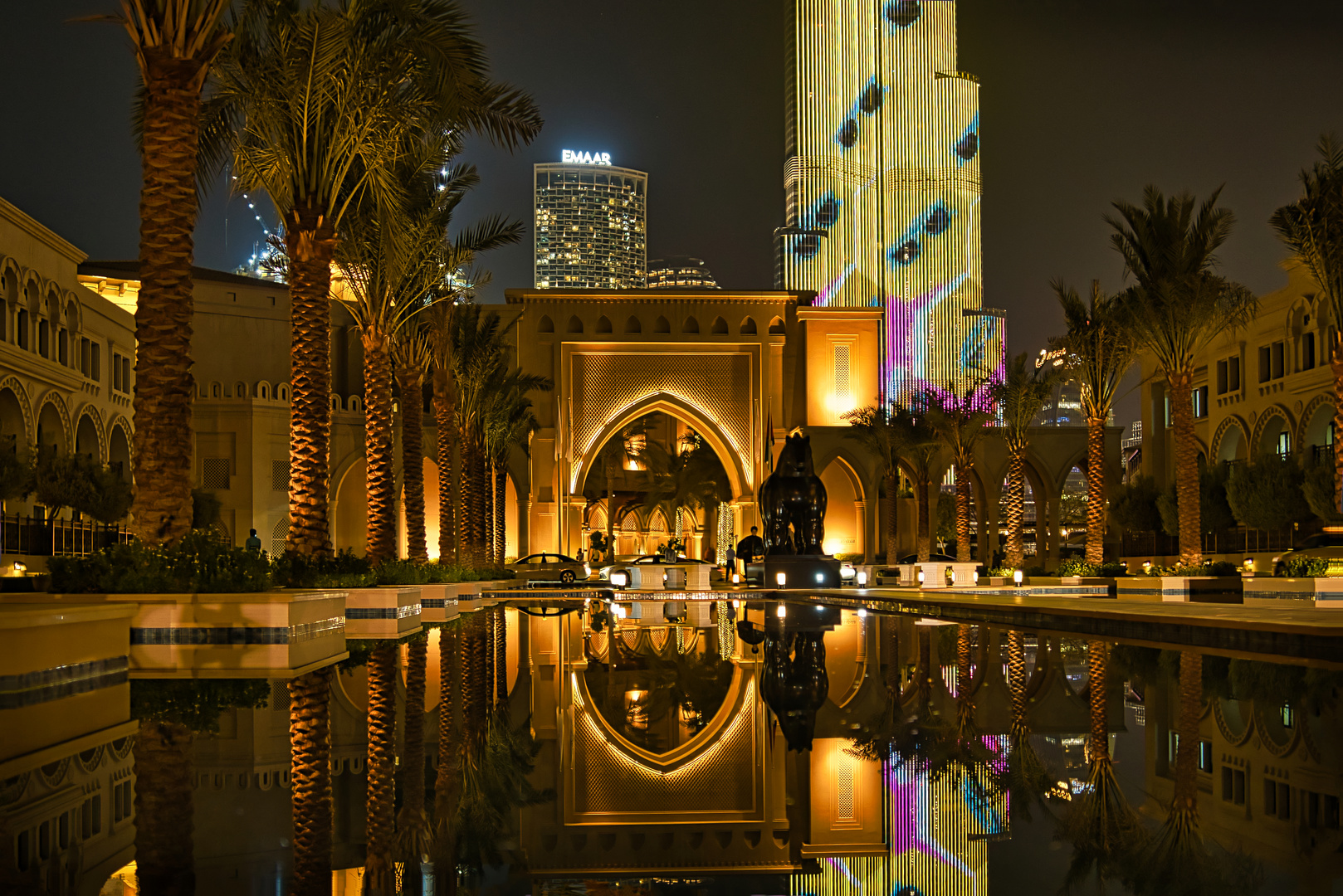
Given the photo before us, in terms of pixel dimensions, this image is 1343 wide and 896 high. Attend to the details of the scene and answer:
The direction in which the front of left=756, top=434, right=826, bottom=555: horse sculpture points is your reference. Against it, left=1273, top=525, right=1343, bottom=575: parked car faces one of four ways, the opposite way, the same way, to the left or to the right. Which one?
to the right

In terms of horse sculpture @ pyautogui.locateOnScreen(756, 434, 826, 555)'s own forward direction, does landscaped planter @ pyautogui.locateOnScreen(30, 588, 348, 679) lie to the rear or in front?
in front

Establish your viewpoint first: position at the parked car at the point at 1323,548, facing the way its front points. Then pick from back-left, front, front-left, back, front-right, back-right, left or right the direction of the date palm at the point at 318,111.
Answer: front-left

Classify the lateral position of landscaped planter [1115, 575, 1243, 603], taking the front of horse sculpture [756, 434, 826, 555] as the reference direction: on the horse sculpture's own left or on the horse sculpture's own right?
on the horse sculpture's own left

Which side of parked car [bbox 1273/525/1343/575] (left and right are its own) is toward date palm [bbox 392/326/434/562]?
front

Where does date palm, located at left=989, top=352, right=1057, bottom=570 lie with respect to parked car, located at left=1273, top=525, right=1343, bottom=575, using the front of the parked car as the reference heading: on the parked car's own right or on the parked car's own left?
on the parked car's own right

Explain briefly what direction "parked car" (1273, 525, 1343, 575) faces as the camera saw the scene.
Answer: facing to the left of the viewer

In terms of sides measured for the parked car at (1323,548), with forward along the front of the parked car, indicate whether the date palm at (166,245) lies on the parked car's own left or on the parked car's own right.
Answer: on the parked car's own left

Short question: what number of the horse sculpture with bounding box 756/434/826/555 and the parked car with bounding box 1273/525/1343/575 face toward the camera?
1

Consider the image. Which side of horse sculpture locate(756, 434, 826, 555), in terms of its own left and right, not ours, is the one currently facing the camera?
front
